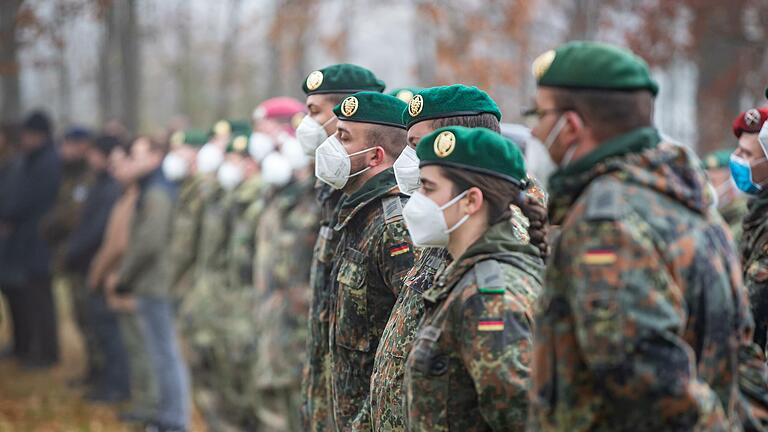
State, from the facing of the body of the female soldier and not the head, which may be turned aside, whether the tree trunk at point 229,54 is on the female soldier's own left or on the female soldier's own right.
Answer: on the female soldier's own right

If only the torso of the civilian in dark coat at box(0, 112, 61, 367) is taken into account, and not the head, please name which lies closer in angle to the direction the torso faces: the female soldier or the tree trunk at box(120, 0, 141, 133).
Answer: the female soldier

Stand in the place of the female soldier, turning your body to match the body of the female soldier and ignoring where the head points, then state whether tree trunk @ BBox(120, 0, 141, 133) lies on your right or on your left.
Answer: on your right

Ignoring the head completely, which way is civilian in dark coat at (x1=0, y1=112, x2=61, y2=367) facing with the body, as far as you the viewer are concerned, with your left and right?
facing the viewer and to the left of the viewer

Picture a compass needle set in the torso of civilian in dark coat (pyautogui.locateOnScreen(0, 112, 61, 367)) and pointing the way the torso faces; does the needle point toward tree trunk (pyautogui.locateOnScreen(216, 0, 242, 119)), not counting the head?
no

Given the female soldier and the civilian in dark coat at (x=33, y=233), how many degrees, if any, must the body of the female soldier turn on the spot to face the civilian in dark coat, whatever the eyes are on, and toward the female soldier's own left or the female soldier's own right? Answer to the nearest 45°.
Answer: approximately 45° to the female soldier's own right

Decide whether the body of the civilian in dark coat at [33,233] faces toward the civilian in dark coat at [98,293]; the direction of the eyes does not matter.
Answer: no

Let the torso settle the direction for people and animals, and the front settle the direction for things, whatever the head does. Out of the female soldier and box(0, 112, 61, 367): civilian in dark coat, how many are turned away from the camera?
0

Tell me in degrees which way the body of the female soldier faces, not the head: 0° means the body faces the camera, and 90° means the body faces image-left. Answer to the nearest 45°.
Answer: approximately 90°

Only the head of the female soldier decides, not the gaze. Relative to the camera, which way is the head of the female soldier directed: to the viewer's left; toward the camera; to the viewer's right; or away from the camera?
to the viewer's left
